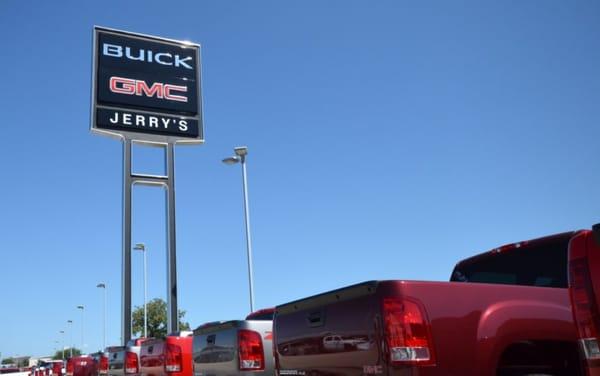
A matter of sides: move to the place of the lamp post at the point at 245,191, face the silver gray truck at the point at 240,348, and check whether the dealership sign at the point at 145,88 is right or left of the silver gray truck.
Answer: right

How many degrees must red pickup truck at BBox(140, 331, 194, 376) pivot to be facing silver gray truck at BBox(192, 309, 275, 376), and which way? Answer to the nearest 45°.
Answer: approximately 135° to its right

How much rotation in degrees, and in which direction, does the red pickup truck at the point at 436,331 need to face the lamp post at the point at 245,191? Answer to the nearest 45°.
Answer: approximately 45° to its left

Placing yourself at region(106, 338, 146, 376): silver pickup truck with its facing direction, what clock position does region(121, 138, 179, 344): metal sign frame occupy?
The metal sign frame is roughly at 11 o'clock from the silver pickup truck.

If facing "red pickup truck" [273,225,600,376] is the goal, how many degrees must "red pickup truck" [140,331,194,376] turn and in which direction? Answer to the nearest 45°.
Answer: approximately 135° to its right

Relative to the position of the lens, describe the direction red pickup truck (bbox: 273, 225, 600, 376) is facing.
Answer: facing away from the viewer and to the right of the viewer

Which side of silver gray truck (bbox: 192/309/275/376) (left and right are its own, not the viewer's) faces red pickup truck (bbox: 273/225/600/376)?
right

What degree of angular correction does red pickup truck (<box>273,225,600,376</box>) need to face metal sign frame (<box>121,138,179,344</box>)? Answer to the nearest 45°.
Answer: approximately 90° to its left

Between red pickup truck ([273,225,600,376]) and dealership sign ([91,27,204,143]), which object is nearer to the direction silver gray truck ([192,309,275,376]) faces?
the dealership sign

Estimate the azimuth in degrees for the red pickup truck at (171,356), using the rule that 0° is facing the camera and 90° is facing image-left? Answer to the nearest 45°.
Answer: approximately 225°

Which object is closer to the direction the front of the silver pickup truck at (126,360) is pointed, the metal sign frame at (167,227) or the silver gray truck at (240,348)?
the metal sign frame
